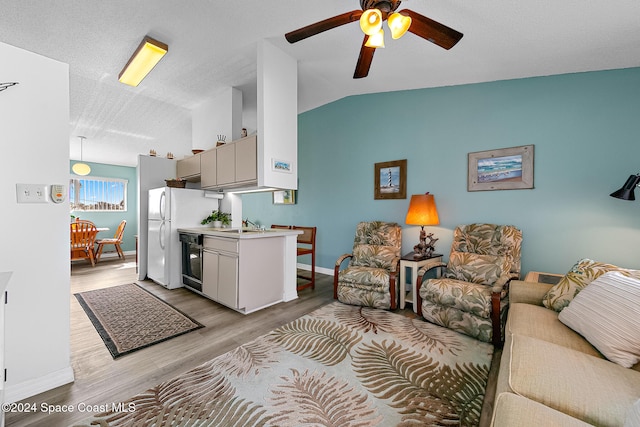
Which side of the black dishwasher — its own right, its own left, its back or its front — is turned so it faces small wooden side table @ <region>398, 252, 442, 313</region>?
left

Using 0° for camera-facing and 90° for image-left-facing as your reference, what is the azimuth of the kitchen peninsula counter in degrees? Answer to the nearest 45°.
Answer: approximately 45°

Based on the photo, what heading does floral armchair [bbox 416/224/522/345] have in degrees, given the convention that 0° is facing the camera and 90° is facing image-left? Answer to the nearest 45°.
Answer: approximately 45°

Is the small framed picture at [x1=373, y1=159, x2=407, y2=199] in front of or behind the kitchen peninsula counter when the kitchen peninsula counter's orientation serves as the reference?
behind

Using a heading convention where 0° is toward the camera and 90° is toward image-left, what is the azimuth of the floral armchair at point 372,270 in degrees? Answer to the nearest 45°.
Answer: approximately 45°

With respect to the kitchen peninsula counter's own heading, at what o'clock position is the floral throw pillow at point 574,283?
The floral throw pillow is roughly at 9 o'clock from the kitchen peninsula counter.

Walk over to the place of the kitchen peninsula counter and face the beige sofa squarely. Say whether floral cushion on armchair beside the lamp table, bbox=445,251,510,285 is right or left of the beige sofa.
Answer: left

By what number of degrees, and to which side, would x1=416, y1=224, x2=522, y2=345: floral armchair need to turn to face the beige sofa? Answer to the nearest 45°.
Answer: approximately 45° to its left

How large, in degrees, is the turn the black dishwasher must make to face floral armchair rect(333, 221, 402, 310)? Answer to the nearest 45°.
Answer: approximately 90° to its left

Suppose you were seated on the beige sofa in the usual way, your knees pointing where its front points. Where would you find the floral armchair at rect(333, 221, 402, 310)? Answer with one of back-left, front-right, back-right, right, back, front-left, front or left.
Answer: front-right

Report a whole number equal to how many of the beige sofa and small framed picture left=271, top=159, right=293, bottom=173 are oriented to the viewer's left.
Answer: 1

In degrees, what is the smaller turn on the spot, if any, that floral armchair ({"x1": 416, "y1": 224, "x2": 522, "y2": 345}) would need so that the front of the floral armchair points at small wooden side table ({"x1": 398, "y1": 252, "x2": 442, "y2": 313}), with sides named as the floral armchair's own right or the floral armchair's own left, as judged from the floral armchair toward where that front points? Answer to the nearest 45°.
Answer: approximately 45° to the floral armchair's own right

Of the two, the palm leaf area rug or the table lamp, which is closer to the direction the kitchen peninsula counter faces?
the palm leaf area rug

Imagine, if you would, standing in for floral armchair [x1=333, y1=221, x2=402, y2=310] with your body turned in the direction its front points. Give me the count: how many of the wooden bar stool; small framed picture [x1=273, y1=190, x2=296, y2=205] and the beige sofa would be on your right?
2

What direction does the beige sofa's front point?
to the viewer's left
